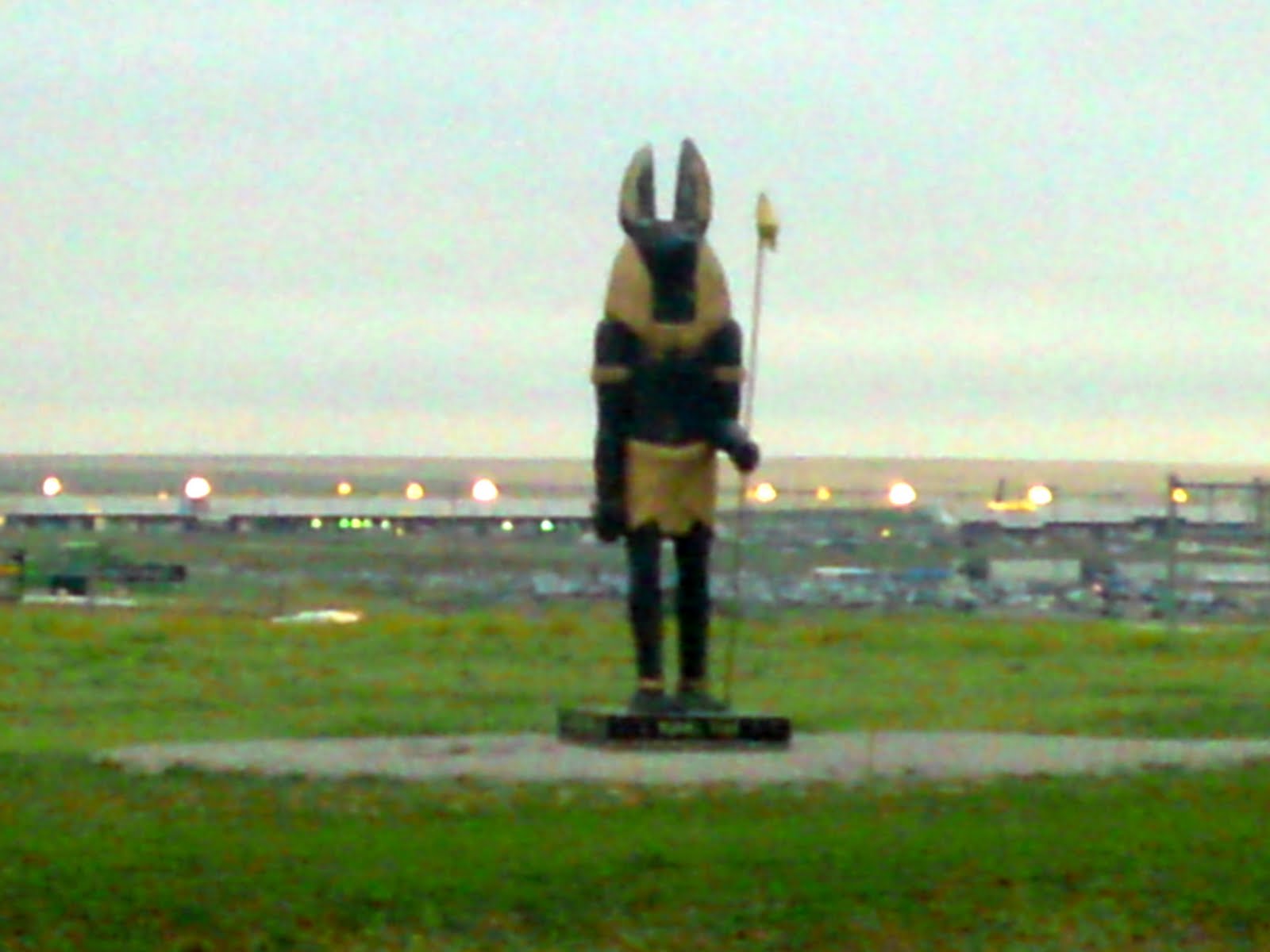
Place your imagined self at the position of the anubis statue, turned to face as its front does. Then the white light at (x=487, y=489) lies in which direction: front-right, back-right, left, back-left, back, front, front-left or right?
back

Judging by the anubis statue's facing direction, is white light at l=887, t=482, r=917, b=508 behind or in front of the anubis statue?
behind

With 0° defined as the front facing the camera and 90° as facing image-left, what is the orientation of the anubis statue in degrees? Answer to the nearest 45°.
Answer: approximately 0°

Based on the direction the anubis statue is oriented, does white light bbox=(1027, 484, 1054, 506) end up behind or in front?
behind
